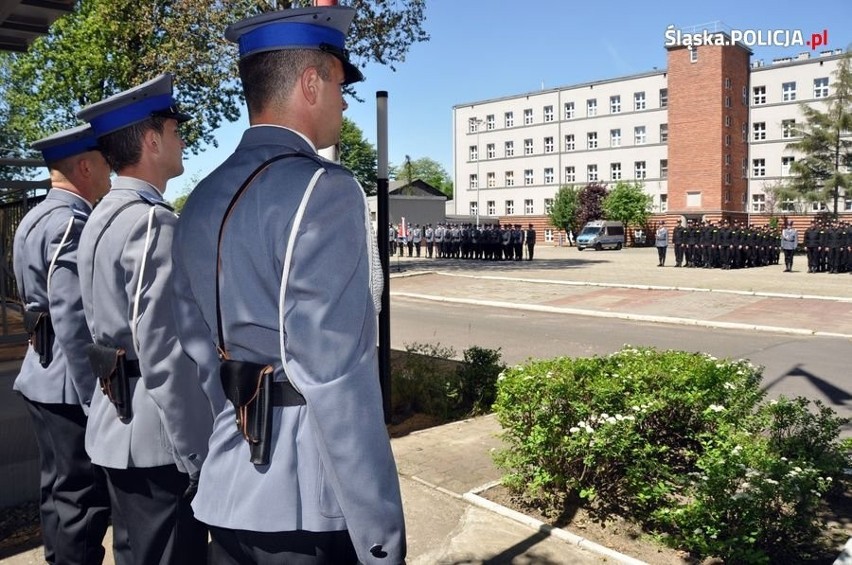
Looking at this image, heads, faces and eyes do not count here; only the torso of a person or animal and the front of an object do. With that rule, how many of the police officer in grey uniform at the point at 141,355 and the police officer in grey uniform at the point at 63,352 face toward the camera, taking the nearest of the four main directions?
0

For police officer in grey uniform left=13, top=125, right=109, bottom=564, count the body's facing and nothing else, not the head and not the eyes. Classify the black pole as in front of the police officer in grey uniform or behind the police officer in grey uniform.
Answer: in front

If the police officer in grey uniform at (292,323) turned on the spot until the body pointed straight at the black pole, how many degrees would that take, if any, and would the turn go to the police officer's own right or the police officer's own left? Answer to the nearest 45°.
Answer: approximately 45° to the police officer's own left

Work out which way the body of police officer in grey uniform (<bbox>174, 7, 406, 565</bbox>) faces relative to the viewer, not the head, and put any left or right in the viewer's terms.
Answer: facing away from the viewer and to the right of the viewer

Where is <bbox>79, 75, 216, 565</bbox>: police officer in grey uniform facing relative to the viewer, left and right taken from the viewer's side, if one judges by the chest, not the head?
facing away from the viewer and to the right of the viewer

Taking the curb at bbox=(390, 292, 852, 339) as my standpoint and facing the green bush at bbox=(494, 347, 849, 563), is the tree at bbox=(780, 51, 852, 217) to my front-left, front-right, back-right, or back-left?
back-left

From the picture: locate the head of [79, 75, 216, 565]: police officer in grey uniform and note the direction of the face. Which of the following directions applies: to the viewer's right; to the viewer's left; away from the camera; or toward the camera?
to the viewer's right

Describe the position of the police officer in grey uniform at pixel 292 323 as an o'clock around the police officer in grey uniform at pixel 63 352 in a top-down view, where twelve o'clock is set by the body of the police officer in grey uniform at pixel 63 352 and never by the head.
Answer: the police officer in grey uniform at pixel 292 323 is roughly at 4 o'clock from the police officer in grey uniform at pixel 63 352.

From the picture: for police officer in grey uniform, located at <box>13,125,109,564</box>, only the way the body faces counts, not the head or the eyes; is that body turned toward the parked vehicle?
yes

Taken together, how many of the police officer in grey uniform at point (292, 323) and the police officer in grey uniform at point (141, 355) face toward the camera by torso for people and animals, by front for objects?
0

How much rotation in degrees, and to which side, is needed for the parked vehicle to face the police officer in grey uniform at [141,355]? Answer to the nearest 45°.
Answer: approximately 45° to its left

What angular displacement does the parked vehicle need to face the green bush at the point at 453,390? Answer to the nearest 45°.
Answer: approximately 45° to its left

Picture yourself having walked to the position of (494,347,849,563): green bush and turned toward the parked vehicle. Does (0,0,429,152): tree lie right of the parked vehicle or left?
left

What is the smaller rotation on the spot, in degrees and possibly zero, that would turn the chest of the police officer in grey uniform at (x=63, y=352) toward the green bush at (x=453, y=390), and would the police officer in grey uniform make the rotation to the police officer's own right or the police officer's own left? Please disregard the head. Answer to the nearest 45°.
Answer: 0° — they already face it

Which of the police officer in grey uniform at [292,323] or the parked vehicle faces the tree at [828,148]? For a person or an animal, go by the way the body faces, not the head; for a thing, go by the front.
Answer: the police officer in grey uniform

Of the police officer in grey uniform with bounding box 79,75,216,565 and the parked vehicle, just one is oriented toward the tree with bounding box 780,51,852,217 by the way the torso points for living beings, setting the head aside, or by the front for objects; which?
the police officer in grey uniform

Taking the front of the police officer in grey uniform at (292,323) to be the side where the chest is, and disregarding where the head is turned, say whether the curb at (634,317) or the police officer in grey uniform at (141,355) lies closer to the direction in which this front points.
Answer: the curb
